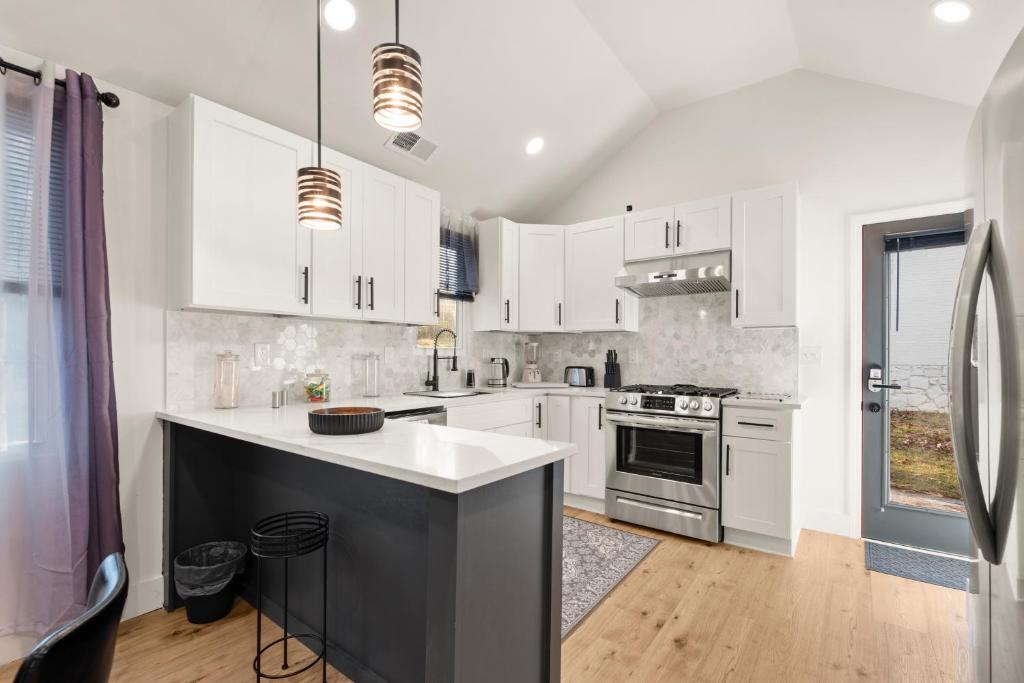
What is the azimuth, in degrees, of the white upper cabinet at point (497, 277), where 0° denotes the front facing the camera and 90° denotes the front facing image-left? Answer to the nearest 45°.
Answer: approximately 315°

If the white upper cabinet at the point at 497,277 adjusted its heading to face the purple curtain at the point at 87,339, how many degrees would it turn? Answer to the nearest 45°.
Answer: approximately 90° to its right

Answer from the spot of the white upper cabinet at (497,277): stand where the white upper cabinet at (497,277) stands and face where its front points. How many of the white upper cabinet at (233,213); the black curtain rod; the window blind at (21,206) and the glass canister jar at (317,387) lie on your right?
4

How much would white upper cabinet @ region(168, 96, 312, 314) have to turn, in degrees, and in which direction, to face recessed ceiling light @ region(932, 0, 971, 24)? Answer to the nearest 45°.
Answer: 0° — it already faces it
